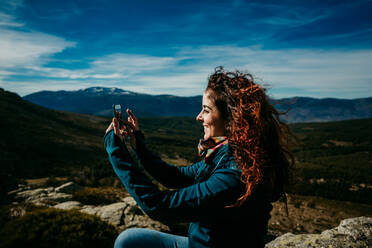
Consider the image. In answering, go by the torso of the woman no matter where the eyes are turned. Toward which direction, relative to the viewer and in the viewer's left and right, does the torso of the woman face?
facing to the left of the viewer

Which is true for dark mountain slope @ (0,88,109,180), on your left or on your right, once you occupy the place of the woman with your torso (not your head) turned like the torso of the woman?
on your right

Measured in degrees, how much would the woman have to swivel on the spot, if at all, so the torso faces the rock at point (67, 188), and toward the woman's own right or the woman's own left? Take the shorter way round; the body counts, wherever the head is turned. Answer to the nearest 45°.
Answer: approximately 45° to the woman's own right
